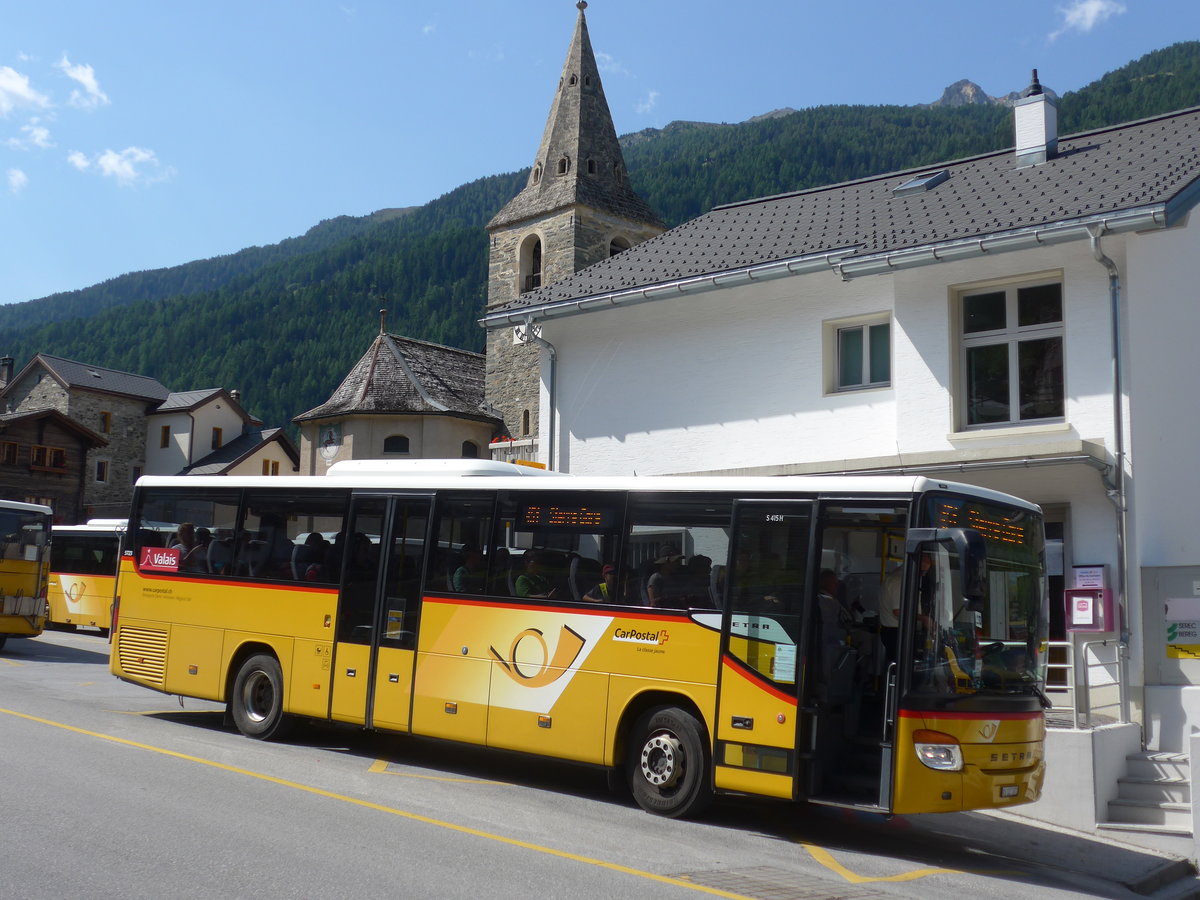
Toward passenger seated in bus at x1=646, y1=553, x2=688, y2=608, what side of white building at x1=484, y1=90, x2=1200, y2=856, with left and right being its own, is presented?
front

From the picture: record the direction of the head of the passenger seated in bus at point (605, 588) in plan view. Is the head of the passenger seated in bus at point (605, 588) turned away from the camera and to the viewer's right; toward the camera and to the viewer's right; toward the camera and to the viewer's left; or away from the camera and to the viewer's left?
toward the camera and to the viewer's right

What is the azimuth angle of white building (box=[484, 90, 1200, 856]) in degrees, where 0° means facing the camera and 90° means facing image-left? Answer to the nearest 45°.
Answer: approximately 45°

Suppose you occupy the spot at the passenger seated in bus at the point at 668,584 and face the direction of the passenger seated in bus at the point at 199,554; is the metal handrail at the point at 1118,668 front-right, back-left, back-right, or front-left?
back-right

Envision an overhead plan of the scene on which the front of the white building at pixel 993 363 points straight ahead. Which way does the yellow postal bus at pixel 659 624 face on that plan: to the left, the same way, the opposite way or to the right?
to the left

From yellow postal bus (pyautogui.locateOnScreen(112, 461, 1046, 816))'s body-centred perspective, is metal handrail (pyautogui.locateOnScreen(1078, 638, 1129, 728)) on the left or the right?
on its left

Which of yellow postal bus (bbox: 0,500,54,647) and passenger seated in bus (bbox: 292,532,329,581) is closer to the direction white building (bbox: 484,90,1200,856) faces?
the passenger seated in bus

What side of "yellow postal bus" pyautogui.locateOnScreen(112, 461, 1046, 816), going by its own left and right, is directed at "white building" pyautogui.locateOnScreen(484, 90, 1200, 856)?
left

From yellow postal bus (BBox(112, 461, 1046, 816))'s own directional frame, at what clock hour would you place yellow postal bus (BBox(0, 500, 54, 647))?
yellow postal bus (BBox(0, 500, 54, 647)) is roughly at 6 o'clock from yellow postal bus (BBox(112, 461, 1046, 816)).

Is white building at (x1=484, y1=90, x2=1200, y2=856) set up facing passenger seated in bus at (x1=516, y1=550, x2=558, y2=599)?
yes

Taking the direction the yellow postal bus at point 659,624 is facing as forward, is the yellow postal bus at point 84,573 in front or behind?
behind

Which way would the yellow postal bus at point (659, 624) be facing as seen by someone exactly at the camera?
facing the viewer and to the right of the viewer

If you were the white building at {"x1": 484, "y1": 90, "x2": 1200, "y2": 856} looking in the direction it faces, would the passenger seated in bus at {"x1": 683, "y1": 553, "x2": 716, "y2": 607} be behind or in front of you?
in front

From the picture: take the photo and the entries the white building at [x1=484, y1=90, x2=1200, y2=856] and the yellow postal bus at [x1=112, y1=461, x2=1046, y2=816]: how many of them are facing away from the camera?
0
